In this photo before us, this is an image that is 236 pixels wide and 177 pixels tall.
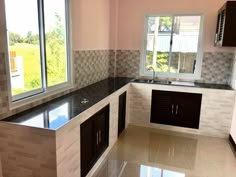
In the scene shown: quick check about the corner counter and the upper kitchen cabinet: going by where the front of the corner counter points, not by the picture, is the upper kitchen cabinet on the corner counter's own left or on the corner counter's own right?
on the corner counter's own left

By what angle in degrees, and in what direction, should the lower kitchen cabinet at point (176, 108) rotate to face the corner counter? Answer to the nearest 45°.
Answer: approximately 45° to its right

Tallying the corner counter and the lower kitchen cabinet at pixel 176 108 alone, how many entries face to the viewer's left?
0

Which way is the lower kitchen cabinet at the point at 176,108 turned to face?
toward the camera

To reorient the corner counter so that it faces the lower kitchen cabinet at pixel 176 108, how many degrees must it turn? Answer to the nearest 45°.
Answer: approximately 90° to its left

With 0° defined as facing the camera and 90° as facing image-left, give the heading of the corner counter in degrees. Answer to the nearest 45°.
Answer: approximately 315°

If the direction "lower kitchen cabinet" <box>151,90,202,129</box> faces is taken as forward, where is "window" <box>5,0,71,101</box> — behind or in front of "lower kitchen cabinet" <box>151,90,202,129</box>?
in front

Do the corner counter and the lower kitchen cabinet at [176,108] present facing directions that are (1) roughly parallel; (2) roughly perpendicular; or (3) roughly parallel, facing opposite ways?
roughly perpendicular

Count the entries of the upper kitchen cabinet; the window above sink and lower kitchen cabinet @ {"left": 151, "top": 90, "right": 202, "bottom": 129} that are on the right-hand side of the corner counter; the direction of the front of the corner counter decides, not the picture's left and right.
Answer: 0

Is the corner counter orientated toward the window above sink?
no
